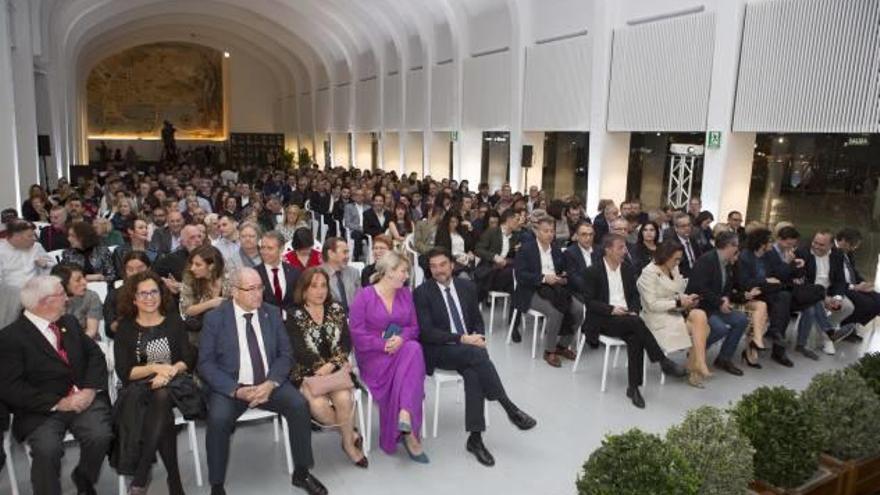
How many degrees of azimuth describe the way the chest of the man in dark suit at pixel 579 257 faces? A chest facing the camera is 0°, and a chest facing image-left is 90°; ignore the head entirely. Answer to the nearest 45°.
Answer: approximately 315°

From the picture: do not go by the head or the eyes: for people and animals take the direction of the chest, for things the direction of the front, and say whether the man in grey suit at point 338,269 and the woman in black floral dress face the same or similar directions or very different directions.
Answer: same or similar directions

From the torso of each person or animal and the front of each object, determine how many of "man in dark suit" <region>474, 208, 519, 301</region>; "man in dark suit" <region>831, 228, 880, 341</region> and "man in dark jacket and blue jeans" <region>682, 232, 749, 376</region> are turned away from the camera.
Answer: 0

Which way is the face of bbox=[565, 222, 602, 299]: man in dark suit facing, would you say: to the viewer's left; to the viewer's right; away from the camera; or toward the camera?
toward the camera

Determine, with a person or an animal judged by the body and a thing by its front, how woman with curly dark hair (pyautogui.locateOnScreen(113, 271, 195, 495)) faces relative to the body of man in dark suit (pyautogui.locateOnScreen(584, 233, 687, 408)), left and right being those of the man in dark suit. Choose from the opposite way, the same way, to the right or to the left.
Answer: the same way

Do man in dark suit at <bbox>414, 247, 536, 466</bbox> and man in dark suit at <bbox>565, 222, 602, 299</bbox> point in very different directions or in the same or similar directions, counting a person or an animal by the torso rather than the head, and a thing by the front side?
same or similar directions

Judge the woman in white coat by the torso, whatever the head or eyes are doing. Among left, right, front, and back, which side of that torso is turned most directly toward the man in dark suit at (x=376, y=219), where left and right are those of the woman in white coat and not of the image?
back

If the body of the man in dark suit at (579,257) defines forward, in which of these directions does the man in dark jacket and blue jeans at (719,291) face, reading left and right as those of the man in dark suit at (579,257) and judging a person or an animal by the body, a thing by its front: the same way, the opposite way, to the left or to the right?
the same way

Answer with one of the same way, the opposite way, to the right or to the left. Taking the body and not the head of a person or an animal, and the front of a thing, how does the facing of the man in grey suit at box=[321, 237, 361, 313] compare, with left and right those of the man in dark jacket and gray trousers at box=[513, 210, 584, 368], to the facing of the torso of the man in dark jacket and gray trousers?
the same way

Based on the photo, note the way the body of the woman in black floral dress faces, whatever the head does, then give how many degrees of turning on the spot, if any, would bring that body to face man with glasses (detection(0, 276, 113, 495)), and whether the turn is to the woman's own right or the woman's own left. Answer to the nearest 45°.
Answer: approximately 135° to the woman's own right

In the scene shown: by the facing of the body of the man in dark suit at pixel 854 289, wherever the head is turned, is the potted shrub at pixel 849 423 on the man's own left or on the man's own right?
on the man's own left

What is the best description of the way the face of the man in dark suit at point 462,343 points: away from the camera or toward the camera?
toward the camera

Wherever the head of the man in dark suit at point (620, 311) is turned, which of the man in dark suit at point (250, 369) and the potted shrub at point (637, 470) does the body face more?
the potted shrub

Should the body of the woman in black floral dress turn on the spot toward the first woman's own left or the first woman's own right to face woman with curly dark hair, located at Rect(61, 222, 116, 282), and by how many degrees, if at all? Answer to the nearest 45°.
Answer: approximately 180°

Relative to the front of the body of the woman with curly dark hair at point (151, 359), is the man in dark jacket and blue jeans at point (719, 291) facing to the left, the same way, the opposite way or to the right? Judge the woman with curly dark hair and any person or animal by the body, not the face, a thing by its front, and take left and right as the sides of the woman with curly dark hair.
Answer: the same way

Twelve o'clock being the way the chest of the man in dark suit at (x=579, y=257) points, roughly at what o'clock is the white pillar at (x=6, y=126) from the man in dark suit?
The white pillar is roughly at 5 o'clock from the man in dark suit.

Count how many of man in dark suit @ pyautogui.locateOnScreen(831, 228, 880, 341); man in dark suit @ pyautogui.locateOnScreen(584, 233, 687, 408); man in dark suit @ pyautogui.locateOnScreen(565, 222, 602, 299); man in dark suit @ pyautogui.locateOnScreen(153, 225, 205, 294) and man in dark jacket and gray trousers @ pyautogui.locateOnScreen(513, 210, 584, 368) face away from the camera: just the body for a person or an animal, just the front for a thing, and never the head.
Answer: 0

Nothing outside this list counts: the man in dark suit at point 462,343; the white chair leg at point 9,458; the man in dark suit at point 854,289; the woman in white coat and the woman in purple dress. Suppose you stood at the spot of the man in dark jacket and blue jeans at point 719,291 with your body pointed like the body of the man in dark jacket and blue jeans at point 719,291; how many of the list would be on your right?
4

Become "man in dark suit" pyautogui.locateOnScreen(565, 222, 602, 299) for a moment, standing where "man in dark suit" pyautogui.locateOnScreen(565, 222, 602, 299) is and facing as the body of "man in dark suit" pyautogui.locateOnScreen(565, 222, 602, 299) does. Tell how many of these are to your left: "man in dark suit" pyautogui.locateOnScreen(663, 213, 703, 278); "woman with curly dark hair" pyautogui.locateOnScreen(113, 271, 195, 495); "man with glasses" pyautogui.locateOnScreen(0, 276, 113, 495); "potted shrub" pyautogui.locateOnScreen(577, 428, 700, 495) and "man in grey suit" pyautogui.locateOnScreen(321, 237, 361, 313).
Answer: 1
